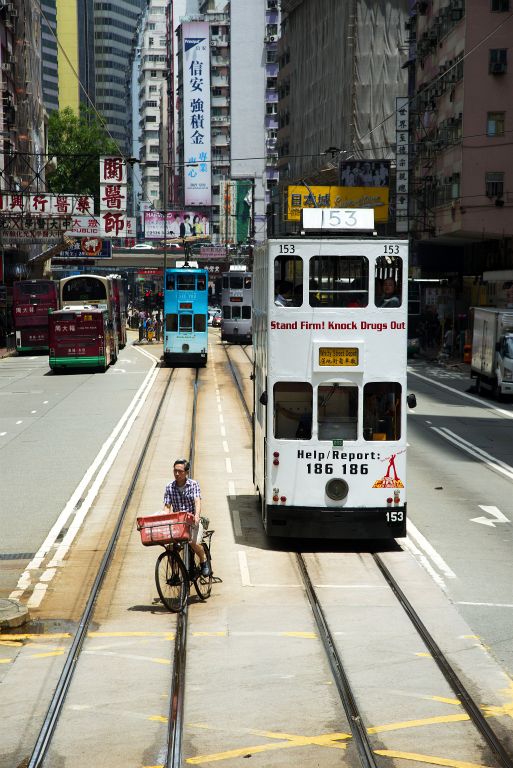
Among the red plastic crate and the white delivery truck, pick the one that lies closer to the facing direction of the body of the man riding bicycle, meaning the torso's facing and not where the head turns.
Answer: the red plastic crate

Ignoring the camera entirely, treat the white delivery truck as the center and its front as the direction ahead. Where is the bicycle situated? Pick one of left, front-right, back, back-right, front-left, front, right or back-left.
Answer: front-right

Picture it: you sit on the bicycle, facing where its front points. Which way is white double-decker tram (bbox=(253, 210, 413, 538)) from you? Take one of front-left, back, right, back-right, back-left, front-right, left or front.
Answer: back

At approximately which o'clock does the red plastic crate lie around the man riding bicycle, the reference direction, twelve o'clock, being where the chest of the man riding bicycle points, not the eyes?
The red plastic crate is roughly at 11 o'clock from the man riding bicycle.

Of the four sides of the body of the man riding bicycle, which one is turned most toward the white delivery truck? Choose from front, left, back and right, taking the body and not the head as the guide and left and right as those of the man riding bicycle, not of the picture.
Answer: back

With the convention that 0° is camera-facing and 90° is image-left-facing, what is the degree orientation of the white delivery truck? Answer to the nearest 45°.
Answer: approximately 315°

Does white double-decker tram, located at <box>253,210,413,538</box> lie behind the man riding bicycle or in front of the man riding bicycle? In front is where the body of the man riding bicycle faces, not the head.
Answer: behind

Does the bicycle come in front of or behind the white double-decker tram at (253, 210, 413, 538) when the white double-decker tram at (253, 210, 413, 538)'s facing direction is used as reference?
in front

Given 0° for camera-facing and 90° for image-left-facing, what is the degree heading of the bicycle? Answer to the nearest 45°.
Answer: approximately 45°

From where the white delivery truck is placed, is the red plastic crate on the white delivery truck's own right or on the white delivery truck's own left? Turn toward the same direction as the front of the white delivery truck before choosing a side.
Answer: on the white delivery truck's own right

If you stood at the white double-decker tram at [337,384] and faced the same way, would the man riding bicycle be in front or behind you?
in front

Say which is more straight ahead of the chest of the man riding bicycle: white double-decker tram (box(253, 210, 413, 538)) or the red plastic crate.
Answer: the red plastic crate
